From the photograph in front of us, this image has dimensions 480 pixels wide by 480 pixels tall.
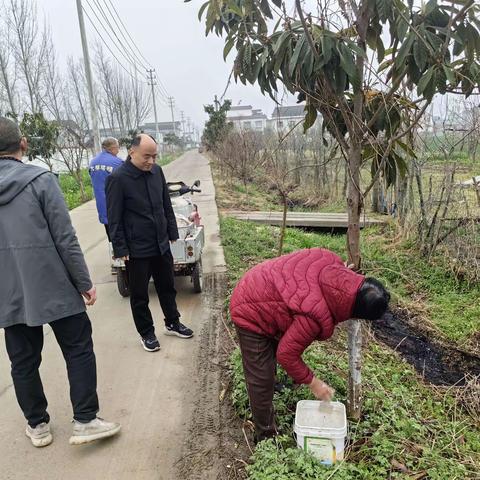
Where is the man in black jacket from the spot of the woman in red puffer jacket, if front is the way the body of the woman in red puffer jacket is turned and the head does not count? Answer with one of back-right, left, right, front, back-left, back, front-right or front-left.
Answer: back-left

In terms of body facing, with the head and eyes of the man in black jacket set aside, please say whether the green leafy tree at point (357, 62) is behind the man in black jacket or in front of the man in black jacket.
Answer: in front

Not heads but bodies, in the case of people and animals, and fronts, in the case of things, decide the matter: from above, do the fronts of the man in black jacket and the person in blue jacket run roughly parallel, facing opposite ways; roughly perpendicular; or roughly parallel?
roughly perpendicular

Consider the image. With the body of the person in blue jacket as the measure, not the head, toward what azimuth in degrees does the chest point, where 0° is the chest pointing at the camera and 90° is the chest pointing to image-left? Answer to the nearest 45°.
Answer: approximately 225°

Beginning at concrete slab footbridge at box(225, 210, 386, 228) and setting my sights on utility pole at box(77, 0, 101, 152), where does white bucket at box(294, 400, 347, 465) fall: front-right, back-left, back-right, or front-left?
back-left

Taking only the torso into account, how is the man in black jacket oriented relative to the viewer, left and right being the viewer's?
facing the viewer and to the right of the viewer

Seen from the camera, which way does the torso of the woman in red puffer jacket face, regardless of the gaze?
to the viewer's right

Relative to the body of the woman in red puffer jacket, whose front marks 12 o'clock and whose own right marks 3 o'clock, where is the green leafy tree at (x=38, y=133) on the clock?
The green leafy tree is roughly at 8 o'clock from the woman in red puffer jacket.

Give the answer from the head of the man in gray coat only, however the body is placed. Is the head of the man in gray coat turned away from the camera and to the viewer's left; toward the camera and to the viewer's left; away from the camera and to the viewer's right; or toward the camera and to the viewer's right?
away from the camera and to the viewer's right

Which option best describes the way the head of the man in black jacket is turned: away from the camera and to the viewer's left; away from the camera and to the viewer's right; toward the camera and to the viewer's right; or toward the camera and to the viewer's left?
toward the camera and to the viewer's right

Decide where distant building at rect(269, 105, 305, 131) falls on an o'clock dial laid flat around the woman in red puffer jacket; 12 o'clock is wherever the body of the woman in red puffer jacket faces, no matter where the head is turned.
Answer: The distant building is roughly at 9 o'clock from the woman in red puffer jacket.
